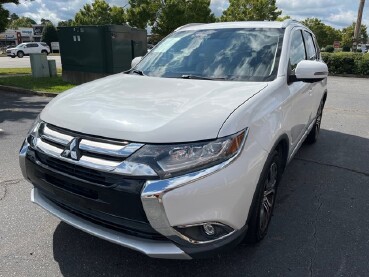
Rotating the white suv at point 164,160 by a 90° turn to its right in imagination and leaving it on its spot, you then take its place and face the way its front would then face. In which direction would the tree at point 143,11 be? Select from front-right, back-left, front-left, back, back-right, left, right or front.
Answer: front-right

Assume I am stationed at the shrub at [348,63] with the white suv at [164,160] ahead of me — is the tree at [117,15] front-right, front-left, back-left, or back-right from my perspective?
back-right

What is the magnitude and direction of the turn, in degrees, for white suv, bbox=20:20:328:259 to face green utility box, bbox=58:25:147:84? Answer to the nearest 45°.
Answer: approximately 135° to its right

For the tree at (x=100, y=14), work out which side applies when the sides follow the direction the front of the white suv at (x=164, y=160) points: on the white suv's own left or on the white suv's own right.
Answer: on the white suv's own right

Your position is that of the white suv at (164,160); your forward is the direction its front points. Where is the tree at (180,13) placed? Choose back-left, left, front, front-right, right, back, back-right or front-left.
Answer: back-right

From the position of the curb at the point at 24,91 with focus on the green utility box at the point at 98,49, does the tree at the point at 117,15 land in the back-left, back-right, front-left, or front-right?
front-left

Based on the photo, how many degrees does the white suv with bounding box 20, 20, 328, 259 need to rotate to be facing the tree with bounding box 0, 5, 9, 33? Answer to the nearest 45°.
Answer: approximately 90° to its right

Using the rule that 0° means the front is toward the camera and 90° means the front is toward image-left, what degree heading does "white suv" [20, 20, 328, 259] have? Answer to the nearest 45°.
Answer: approximately 45°

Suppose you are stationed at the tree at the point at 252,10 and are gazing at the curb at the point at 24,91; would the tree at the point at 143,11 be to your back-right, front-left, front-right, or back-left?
front-right

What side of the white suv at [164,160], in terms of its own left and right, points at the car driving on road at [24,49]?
right

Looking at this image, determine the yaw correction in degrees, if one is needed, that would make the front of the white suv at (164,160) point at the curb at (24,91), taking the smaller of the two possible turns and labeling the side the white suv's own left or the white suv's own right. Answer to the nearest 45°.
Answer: approximately 90° to the white suv's own right
